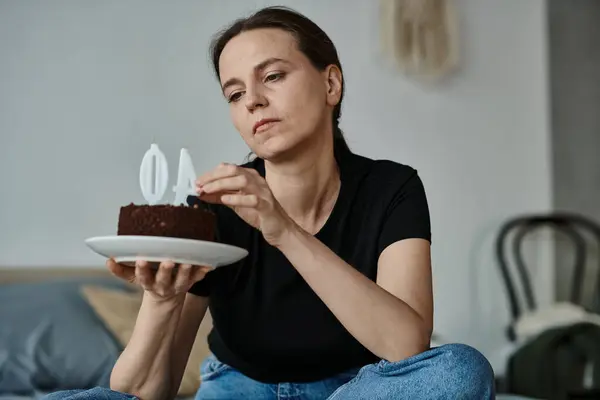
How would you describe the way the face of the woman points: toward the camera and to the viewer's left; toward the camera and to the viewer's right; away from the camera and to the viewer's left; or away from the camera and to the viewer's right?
toward the camera and to the viewer's left

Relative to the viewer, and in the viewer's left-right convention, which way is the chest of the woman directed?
facing the viewer and to the left of the viewer

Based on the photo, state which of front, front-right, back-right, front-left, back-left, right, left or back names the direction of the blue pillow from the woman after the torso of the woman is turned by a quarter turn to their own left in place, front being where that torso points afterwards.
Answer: back

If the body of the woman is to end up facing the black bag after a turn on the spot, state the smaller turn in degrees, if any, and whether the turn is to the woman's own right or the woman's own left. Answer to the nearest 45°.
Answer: approximately 180°

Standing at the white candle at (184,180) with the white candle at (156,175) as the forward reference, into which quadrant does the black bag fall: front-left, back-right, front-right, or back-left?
back-right
